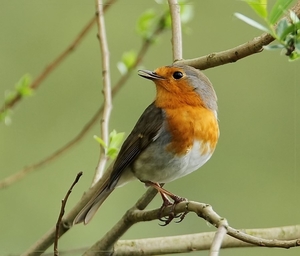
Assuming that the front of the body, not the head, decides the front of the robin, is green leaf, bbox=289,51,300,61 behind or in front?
in front

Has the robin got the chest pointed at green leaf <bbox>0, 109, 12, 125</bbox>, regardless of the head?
no

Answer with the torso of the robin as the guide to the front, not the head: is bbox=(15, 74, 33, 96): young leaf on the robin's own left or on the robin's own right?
on the robin's own right

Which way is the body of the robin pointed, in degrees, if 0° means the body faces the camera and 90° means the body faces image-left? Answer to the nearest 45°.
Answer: approximately 315°
